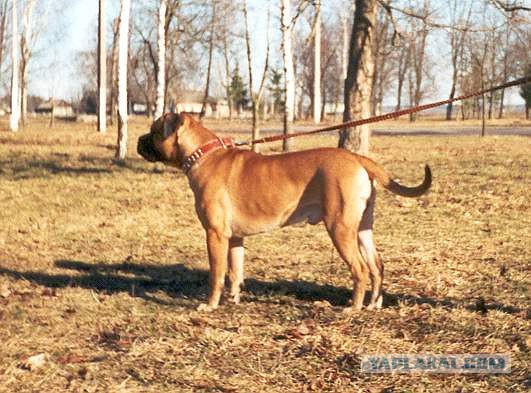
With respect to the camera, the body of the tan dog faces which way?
to the viewer's left

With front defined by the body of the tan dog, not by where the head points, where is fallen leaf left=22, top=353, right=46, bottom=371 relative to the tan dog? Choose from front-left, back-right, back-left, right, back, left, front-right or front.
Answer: front-left
